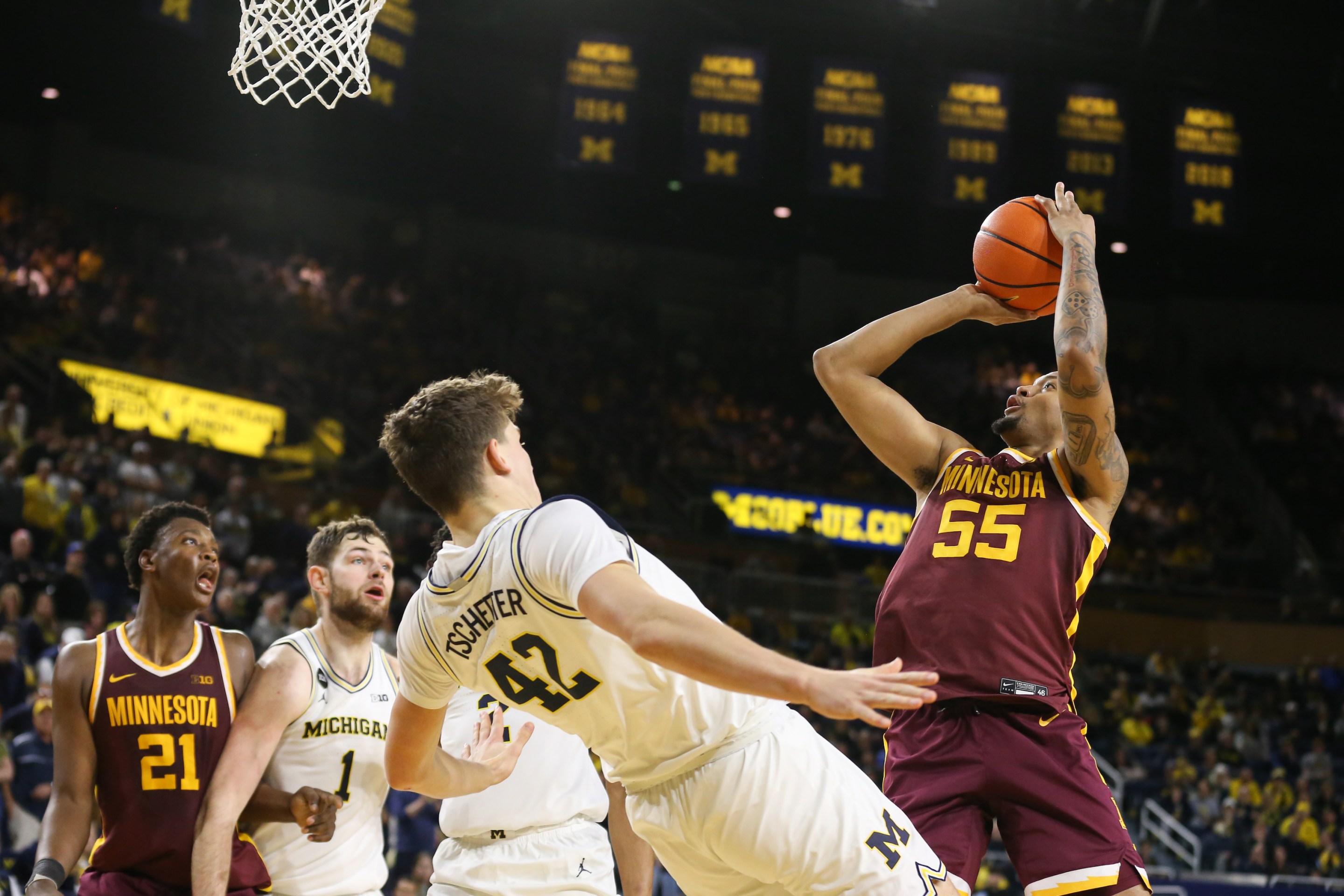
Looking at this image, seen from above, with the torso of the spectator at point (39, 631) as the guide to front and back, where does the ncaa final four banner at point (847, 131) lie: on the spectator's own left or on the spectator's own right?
on the spectator's own left

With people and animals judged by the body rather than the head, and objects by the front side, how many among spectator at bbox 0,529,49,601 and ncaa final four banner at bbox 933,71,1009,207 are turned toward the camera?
2

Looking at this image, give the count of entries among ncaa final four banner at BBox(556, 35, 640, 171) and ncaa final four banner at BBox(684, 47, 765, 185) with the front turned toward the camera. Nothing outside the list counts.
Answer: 2

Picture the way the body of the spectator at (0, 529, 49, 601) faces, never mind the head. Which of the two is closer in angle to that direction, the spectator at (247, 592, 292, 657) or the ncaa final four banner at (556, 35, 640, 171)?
the spectator

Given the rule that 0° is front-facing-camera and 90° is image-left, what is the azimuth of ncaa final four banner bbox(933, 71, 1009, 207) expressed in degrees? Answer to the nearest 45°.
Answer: approximately 0°

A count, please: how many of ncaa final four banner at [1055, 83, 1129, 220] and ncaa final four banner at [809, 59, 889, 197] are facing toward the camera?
2

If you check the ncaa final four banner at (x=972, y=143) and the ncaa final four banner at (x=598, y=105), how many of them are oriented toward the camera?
2

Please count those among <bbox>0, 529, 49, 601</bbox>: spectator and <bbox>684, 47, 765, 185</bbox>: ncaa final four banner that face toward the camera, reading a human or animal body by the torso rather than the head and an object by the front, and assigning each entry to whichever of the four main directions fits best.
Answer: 2
